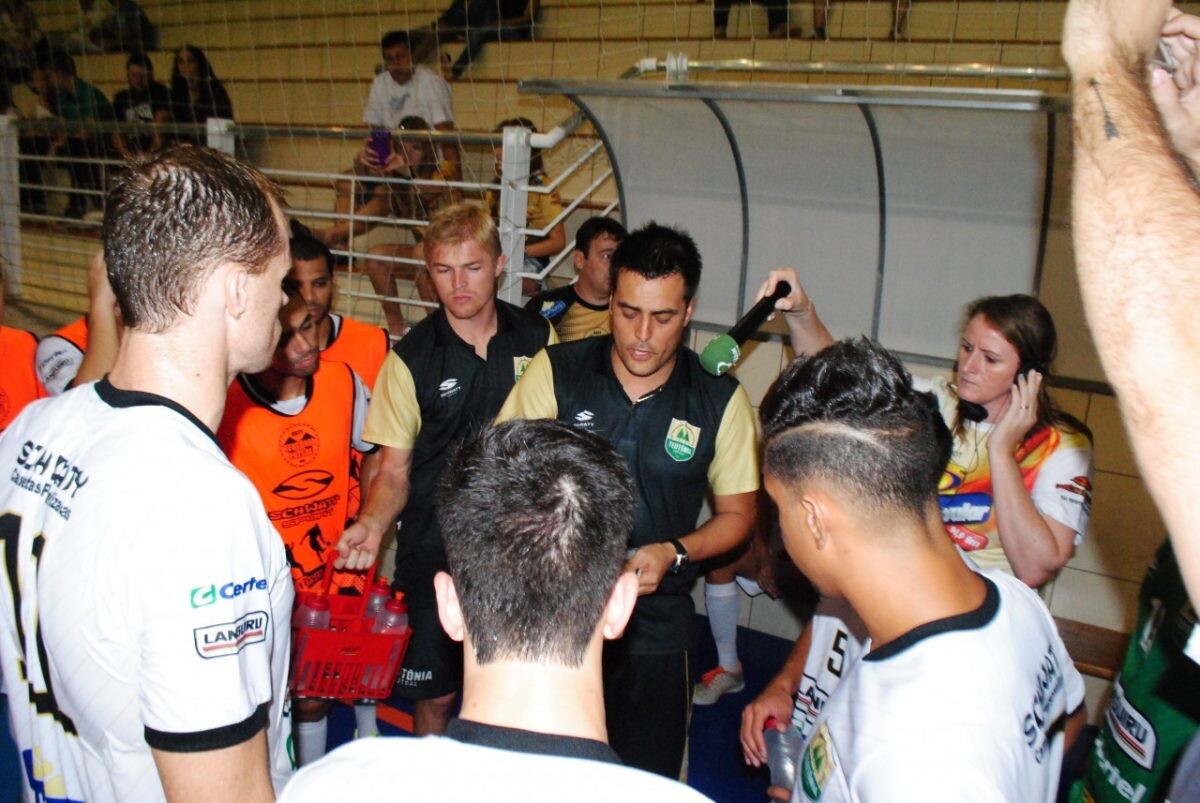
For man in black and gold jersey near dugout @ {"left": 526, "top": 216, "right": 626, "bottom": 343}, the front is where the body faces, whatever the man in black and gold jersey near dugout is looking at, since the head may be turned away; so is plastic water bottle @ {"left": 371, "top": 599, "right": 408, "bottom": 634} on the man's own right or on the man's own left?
on the man's own right

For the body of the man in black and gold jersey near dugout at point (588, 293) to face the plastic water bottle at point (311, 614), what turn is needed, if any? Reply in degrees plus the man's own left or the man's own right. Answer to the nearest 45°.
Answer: approximately 45° to the man's own right

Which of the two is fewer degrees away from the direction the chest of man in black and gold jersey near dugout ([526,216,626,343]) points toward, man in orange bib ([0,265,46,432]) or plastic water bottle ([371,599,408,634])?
the plastic water bottle

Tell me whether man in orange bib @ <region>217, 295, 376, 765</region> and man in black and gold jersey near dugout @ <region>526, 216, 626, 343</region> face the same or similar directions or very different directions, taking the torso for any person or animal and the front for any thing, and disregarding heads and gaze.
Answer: same or similar directions

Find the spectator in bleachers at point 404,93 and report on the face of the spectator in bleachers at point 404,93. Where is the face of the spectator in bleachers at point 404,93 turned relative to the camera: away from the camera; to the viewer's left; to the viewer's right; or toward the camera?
toward the camera

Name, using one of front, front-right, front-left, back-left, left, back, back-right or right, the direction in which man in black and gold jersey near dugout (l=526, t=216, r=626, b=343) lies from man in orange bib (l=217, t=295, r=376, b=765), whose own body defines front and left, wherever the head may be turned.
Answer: back-left

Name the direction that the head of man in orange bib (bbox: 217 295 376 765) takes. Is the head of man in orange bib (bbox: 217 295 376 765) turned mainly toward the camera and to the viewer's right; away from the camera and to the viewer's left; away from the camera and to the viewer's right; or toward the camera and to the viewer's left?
toward the camera and to the viewer's right

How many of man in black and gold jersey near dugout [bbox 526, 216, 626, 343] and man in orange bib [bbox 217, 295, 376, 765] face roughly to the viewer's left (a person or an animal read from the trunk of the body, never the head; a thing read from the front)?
0

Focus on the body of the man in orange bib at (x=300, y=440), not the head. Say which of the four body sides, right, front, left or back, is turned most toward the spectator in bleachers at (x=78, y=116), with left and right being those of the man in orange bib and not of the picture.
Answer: back

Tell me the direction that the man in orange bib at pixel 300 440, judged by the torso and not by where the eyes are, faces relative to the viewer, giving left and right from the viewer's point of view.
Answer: facing the viewer
